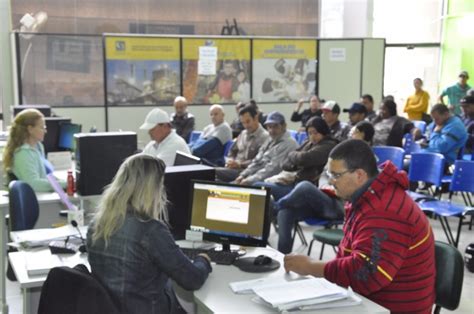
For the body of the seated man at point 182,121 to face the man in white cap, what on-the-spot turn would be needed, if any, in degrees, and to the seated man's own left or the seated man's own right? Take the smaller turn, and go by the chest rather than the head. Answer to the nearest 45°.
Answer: approximately 45° to the seated man's own left

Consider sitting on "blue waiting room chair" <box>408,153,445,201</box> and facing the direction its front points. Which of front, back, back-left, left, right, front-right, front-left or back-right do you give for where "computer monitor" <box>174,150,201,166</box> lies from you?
front

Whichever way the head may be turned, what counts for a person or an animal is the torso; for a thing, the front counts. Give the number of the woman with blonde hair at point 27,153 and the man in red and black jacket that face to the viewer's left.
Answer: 1

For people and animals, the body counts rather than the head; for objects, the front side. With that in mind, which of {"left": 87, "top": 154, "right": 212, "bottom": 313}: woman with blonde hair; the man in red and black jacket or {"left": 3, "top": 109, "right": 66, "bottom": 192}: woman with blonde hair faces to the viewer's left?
the man in red and black jacket

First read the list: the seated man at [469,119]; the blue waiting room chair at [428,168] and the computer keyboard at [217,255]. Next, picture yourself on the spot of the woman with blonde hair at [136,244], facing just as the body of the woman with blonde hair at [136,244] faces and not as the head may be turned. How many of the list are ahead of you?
3

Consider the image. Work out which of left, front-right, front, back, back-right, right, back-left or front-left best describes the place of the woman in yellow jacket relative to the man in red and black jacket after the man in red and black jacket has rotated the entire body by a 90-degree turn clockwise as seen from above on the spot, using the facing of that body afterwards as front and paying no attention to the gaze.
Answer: front

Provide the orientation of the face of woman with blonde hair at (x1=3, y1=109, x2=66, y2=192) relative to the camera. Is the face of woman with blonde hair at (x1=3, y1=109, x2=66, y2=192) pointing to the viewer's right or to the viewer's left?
to the viewer's right

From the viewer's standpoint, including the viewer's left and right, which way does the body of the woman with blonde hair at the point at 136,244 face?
facing away from the viewer and to the right of the viewer

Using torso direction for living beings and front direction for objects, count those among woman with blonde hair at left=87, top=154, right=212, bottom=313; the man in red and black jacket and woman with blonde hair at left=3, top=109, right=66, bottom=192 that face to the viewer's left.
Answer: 1

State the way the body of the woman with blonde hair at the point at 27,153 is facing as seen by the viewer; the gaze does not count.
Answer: to the viewer's right

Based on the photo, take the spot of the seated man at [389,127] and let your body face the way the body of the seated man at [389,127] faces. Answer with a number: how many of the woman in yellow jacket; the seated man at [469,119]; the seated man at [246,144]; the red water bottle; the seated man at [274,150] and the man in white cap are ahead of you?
4

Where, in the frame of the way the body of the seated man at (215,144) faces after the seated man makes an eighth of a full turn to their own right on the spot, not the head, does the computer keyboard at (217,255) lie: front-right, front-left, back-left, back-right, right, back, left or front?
left

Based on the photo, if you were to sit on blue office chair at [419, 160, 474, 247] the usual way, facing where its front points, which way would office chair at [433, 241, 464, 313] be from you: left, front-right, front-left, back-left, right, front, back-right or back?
front-left
